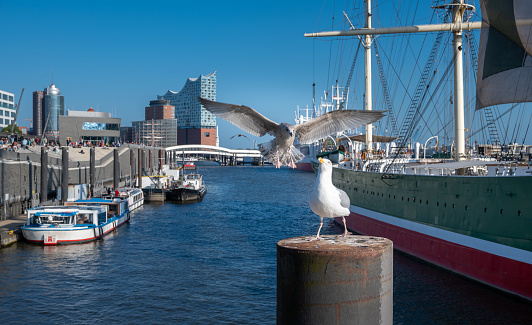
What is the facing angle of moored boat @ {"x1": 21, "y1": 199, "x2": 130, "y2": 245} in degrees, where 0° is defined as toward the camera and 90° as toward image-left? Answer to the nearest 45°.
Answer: approximately 45°

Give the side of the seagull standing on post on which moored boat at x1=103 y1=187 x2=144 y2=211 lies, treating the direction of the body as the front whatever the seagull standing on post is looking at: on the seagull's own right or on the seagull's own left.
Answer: on the seagull's own right

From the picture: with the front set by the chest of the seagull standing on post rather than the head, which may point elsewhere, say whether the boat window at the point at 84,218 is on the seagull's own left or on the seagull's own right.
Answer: on the seagull's own right

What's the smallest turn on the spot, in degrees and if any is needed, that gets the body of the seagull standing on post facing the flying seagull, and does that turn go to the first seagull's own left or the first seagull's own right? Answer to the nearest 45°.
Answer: approximately 135° to the first seagull's own right

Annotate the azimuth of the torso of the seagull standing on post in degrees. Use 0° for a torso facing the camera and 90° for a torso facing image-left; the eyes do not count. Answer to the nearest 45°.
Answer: approximately 45°

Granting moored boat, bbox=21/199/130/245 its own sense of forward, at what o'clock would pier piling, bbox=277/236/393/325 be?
The pier piling is roughly at 10 o'clock from the moored boat.

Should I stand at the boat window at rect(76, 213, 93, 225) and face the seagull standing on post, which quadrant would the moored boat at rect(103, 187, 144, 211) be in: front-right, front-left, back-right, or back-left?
back-left

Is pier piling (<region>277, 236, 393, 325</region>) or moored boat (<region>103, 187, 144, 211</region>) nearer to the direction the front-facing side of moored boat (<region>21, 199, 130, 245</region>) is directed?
the pier piling
